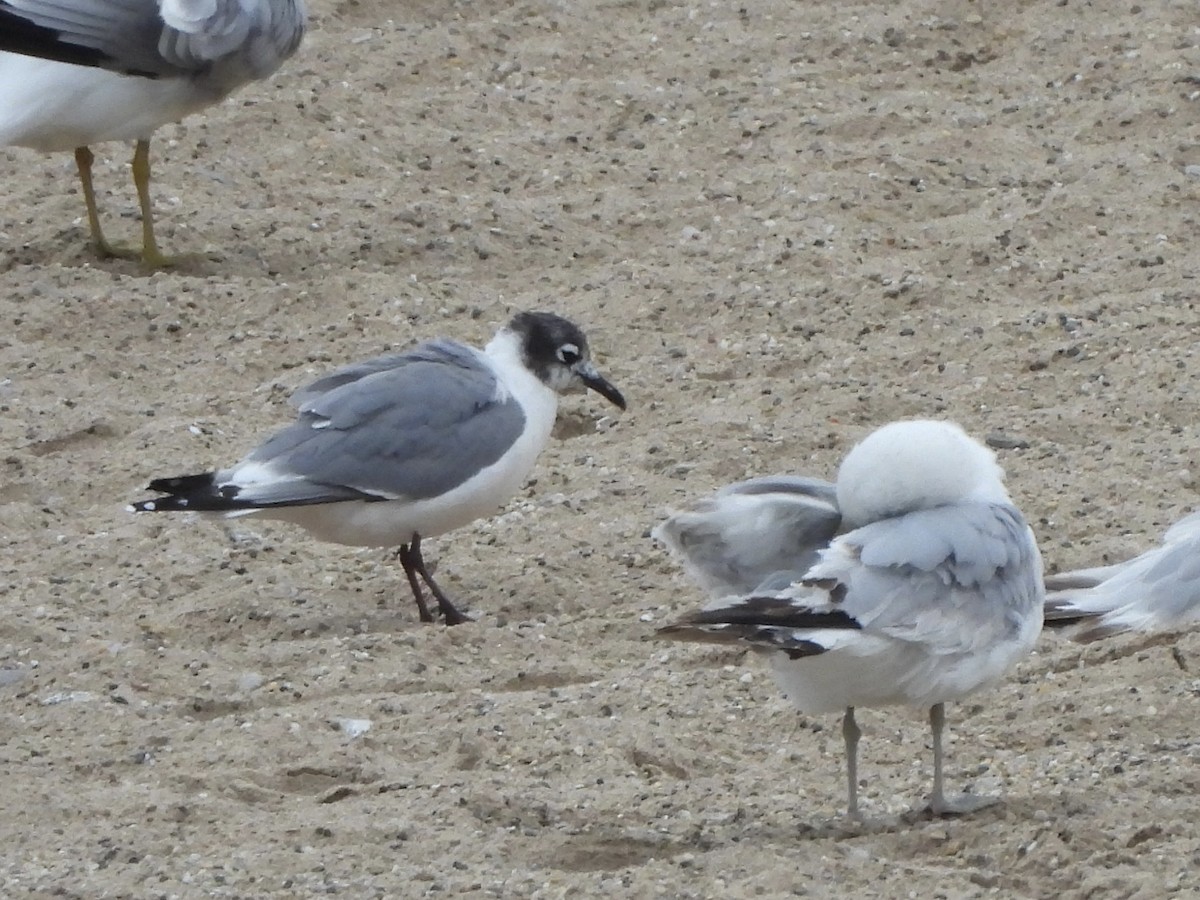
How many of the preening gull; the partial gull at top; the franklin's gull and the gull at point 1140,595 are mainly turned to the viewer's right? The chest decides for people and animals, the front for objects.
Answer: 4

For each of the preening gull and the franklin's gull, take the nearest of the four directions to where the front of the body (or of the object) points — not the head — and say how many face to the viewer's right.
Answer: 2

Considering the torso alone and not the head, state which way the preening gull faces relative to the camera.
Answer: to the viewer's right

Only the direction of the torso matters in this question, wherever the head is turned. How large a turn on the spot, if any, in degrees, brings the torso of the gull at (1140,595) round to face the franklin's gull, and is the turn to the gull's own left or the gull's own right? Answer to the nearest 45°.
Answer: approximately 180°

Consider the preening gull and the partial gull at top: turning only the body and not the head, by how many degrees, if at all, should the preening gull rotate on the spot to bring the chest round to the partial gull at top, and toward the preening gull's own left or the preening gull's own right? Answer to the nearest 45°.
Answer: approximately 135° to the preening gull's own left

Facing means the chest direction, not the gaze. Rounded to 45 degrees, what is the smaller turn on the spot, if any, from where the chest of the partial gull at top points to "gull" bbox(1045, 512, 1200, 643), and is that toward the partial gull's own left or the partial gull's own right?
approximately 45° to the partial gull's own right

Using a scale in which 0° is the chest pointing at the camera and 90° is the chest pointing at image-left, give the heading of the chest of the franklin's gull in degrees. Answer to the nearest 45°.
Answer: approximately 270°

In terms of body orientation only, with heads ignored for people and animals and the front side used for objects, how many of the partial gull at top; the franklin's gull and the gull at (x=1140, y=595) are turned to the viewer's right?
3

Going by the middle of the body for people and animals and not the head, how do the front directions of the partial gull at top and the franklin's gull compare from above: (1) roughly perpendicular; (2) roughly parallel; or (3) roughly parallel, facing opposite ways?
roughly parallel

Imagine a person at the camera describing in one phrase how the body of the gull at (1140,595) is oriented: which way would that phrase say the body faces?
to the viewer's right

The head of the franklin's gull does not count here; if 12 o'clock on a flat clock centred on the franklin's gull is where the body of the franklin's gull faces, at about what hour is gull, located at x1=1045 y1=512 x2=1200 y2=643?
The gull is roughly at 1 o'clock from the franklin's gull.

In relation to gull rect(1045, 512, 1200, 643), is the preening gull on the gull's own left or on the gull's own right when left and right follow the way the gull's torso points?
on the gull's own right

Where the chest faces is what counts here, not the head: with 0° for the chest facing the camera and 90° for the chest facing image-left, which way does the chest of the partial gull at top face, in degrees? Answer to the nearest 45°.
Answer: approximately 270°

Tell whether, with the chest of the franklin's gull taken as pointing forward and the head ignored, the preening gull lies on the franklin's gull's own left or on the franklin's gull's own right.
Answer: on the franklin's gull's own right
